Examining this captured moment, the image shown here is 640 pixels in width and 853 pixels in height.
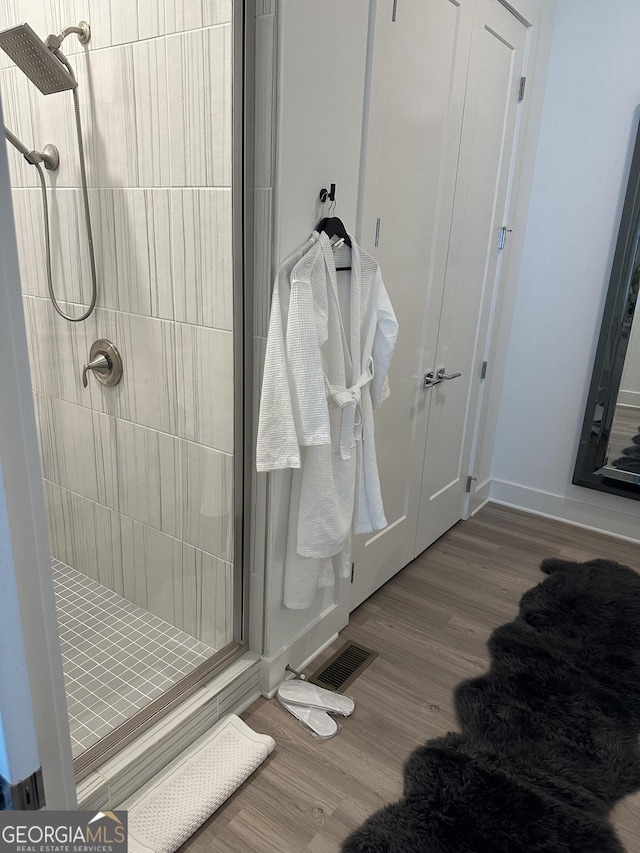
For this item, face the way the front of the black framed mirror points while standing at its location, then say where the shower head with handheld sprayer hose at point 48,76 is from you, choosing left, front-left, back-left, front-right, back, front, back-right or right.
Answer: front

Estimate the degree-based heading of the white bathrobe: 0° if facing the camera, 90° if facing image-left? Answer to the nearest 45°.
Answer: approximately 315°

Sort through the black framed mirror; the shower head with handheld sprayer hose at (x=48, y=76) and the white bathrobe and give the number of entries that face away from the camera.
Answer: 0

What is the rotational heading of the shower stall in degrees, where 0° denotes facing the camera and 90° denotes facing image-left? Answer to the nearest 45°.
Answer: approximately 315°

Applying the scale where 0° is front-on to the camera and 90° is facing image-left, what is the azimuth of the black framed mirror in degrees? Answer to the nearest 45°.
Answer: approximately 45°

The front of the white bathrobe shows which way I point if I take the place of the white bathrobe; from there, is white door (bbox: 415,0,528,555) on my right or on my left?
on my left

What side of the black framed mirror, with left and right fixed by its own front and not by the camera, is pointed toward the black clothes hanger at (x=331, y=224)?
front

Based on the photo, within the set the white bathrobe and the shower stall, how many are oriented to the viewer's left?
0

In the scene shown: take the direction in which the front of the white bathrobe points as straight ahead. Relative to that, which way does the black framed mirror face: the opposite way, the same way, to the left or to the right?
to the right

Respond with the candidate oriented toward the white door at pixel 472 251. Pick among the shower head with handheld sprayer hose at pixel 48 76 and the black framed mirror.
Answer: the black framed mirror

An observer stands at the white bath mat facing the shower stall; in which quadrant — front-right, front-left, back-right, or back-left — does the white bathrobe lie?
front-right
